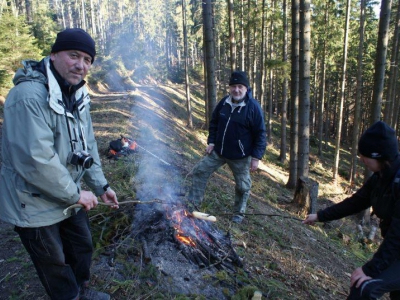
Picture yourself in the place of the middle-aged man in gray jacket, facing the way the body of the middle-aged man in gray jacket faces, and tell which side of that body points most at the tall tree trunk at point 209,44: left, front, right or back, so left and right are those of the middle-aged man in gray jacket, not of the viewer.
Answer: left

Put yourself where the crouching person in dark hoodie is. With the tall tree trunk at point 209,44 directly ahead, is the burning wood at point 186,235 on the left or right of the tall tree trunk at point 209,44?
left

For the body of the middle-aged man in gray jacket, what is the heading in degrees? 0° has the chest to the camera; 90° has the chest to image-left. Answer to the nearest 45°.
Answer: approximately 315°

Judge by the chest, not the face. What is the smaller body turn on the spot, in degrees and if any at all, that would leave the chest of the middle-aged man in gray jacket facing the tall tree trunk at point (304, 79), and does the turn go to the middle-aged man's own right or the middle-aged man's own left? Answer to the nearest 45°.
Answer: approximately 90° to the middle-aged man's own left

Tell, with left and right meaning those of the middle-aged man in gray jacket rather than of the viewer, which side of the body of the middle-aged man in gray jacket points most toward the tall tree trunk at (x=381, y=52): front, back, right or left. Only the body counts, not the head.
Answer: left
